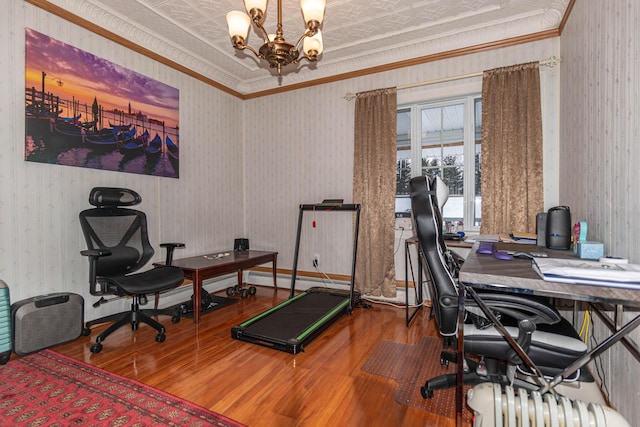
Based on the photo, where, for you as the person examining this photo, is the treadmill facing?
facing away from the viewer and to the right of the viewer

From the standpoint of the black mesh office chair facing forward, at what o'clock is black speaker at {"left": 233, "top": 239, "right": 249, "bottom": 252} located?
The black speaker is roughly at 9 o'clock from the black mesh office chair.

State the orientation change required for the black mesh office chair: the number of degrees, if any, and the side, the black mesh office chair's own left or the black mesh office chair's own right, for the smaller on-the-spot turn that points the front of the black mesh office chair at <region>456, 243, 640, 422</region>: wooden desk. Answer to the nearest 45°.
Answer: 0° — it already faces it

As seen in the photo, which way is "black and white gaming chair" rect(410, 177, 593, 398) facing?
to the viewer's right

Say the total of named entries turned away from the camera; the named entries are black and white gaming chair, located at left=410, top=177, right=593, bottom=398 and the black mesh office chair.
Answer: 0

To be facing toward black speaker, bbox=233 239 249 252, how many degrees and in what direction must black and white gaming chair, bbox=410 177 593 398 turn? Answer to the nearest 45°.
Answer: approximately 135° to its left

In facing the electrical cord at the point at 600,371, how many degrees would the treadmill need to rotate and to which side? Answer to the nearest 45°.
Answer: approximately 90° to its right

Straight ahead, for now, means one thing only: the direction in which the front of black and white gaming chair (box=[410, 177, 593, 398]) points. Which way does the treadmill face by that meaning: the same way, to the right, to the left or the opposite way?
to the left

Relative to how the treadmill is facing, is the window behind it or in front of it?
in front

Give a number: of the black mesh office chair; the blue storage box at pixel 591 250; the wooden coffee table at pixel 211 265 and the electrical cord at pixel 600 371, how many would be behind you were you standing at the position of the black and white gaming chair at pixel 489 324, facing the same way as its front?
2
